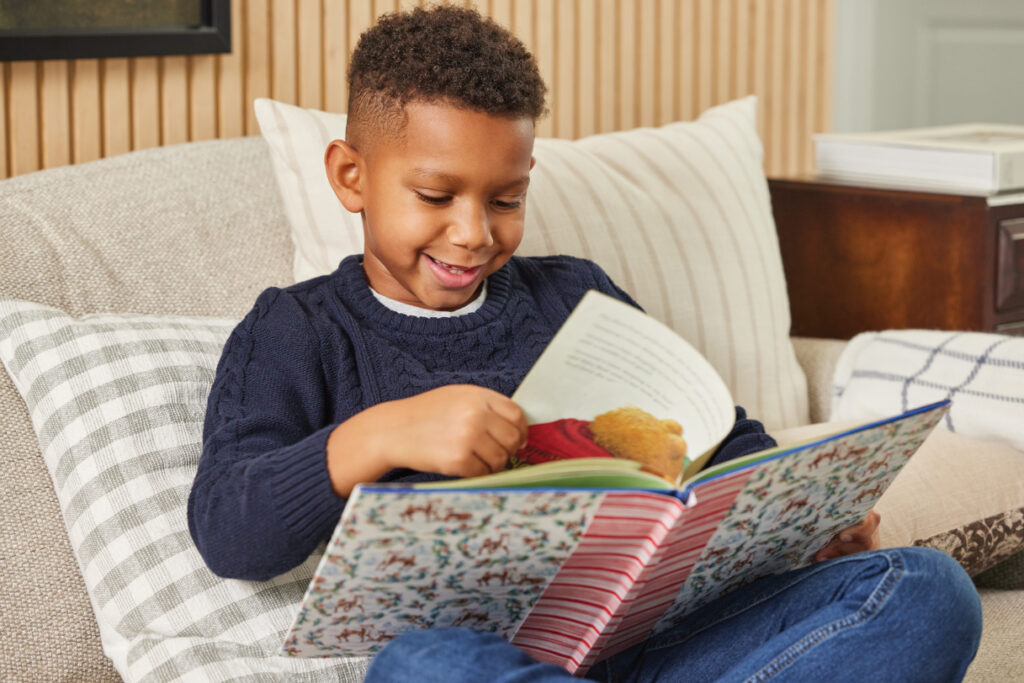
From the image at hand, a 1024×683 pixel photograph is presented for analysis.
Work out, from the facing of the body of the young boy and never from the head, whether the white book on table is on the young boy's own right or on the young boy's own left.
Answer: on the young boy's own left

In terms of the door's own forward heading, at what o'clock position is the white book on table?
The white book on table is roughly at 12 o'clock from the door.

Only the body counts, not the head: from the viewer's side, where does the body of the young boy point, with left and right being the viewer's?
facing the viewer and to the right of the viewer

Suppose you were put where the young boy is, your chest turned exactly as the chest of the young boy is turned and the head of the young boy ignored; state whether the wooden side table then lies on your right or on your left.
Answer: on your left

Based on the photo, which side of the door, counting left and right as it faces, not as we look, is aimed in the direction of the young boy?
front

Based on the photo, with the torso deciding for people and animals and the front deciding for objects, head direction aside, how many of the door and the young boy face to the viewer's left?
0

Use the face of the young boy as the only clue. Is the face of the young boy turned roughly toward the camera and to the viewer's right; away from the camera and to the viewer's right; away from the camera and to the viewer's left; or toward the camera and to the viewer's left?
toward the camera and to the viewer's right

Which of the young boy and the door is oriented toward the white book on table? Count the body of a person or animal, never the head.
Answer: the door

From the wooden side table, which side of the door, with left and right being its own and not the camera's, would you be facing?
front

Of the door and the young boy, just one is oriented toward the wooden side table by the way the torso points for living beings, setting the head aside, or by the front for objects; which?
the door

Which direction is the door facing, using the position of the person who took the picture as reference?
facing the viewer
